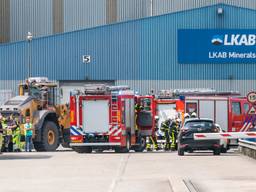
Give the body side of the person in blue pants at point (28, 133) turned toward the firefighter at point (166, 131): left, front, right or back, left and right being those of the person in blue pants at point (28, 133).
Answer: left

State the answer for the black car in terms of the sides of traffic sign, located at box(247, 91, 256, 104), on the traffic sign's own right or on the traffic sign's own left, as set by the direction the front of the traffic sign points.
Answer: on the traffic sign's own right

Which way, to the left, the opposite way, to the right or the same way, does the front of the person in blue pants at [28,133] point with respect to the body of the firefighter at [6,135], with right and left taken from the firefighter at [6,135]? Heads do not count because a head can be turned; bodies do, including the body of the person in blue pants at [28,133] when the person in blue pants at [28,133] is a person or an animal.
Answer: to the right

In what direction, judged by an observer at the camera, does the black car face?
facing away from the viewer

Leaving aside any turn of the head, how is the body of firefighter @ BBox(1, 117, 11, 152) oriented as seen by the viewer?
to the viewer's right

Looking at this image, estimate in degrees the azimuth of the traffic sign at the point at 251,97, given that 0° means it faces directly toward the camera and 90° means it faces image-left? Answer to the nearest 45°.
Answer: approximately 0°

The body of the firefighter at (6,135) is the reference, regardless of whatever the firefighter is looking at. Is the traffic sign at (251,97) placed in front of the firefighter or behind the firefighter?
in front

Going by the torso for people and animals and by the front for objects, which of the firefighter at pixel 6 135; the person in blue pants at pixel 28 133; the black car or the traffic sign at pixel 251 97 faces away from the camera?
the black car

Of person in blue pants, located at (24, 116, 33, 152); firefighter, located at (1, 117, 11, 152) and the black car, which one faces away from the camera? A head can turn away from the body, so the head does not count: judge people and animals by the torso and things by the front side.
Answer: the black car
